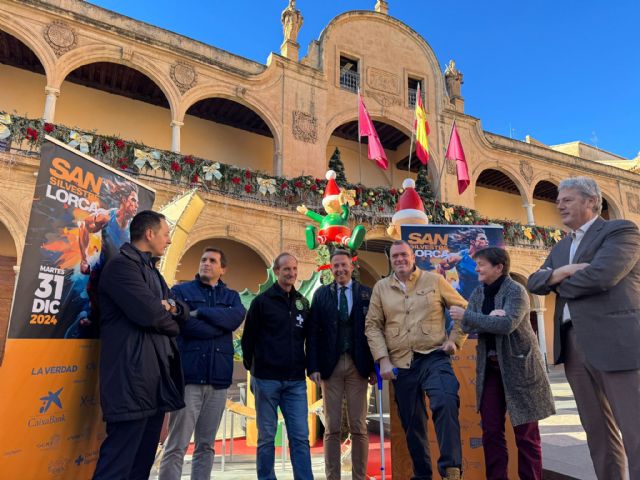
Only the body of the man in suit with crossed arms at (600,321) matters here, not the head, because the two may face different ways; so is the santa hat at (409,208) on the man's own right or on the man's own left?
on the man's own right

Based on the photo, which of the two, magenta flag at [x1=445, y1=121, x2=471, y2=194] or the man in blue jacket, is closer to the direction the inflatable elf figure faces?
the man in blue jacket

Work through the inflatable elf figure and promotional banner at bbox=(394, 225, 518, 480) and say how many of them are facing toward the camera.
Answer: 2

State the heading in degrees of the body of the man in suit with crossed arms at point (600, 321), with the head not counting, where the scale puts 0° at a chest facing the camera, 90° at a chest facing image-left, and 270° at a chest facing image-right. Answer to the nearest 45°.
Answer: approximately 45°

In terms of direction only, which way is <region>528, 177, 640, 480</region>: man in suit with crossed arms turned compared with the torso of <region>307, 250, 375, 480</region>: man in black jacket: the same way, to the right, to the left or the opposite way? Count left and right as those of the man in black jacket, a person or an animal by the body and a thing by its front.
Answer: to the right

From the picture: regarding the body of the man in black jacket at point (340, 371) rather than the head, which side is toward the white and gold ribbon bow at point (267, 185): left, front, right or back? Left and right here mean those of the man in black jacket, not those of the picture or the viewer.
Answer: back

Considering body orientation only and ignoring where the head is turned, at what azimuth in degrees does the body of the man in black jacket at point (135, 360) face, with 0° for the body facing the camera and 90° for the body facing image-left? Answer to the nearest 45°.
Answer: approximately 270°

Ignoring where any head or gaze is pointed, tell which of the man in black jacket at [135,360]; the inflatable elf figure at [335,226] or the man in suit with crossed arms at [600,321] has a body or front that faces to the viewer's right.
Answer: the man in black jacket
